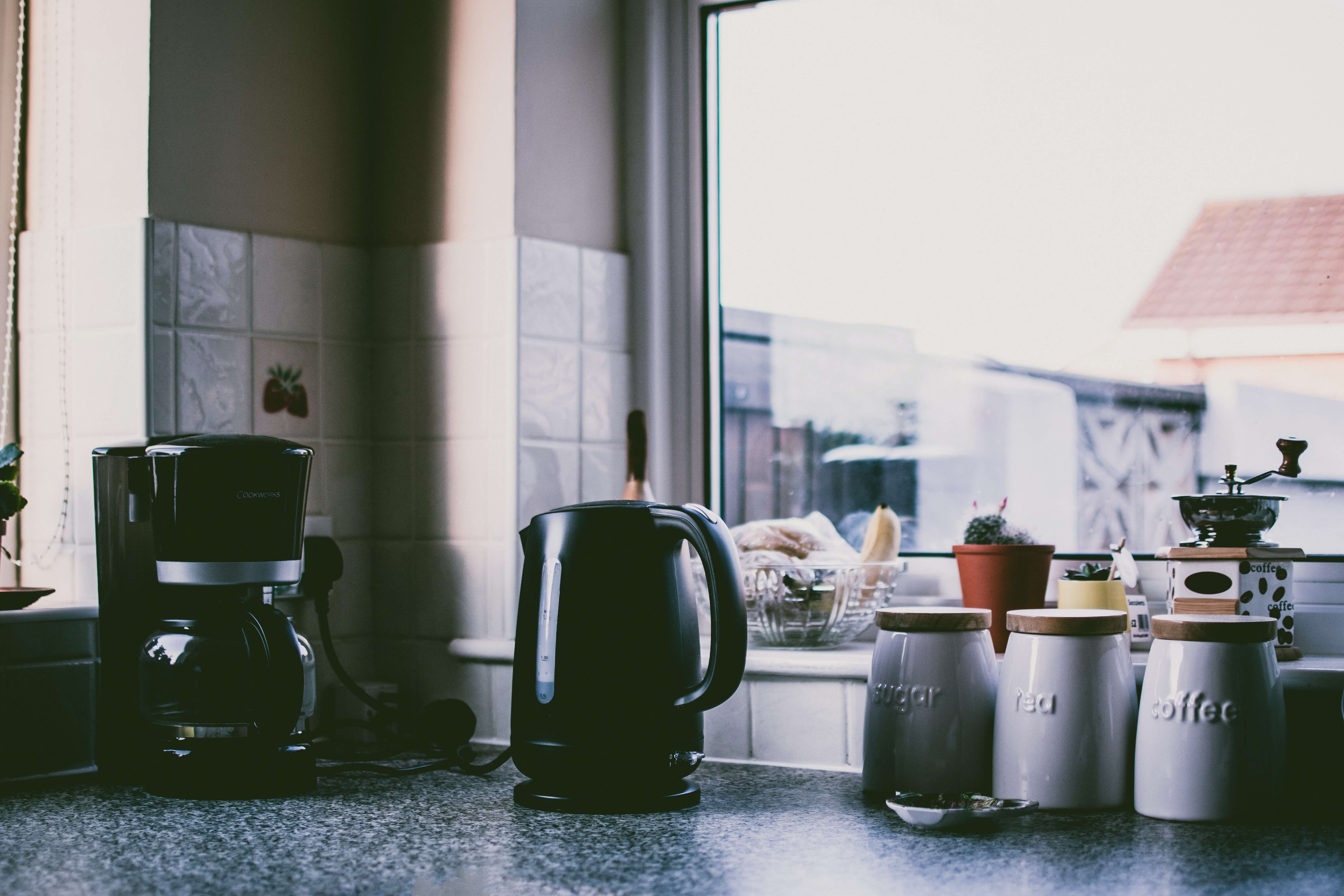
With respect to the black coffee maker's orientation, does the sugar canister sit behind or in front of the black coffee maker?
in front

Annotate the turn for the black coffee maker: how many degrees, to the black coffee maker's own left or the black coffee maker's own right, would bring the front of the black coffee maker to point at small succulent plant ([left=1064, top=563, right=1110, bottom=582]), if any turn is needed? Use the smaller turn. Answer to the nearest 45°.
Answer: approximately 45° to the black coffee maker's own left

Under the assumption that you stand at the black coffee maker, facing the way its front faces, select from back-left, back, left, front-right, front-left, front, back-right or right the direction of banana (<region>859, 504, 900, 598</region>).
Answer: front-left

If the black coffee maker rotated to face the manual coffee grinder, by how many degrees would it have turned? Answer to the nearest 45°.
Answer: approximately 45° to its left

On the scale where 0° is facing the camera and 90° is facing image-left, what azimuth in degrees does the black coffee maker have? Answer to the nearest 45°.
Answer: approximately 315°
